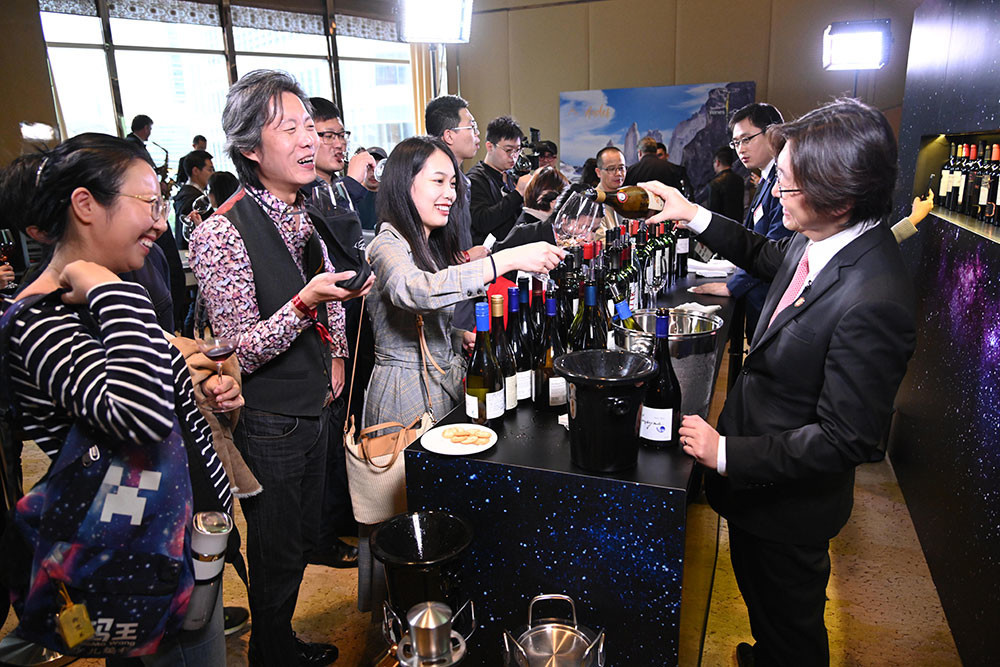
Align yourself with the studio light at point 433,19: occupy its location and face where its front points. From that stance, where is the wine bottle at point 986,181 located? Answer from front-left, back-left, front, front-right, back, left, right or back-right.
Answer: front-left

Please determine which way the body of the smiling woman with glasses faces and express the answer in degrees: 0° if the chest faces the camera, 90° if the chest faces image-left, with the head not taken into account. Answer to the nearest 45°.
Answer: approximately 270°

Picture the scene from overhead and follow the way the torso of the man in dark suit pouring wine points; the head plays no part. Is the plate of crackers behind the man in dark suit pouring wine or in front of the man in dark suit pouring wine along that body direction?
in front

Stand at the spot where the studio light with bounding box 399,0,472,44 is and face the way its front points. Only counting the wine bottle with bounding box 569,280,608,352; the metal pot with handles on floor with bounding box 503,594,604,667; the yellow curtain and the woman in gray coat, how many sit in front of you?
3

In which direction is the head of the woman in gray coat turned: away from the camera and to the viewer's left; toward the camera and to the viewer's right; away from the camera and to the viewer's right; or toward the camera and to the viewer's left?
toward the camera and to the viewer's right

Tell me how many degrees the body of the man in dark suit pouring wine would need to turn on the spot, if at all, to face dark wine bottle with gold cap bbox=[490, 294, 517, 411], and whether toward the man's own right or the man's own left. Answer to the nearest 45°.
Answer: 0° — they already face it

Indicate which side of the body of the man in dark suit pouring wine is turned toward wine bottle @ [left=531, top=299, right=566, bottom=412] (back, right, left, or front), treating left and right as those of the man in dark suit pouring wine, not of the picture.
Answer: front

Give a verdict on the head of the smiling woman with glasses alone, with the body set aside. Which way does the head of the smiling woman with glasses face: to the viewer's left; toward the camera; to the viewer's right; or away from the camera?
to the viewer's right

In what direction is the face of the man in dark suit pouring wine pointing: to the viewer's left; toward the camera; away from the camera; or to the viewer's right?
to the viewer's left

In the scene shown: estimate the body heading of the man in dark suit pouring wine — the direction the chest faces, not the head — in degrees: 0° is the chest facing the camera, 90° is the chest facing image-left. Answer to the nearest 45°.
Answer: approximately 90°

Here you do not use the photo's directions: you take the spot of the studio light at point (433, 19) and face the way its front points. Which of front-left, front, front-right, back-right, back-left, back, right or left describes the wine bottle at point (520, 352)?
front

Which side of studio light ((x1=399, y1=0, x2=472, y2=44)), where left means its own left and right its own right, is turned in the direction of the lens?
front

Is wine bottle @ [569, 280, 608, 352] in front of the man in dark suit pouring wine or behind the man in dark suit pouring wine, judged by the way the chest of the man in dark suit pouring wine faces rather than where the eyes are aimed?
in front

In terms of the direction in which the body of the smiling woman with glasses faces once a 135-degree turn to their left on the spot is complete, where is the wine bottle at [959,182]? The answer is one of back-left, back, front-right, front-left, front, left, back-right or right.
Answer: back-right

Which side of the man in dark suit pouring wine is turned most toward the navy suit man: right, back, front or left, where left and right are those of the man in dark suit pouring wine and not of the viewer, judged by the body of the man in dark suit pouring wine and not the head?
right

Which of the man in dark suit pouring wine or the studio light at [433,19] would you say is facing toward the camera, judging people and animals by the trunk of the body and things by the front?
the studio light

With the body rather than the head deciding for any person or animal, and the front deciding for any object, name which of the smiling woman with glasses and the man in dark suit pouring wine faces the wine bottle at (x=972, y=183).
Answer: the smiling woman with glasses

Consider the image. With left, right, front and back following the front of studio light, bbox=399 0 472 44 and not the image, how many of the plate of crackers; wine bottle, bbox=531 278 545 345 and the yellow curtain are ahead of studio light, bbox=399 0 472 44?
2
